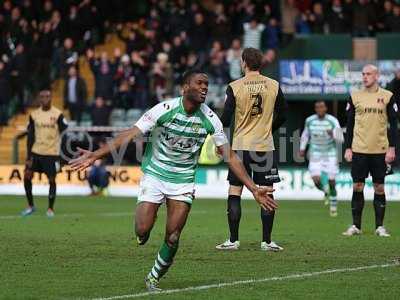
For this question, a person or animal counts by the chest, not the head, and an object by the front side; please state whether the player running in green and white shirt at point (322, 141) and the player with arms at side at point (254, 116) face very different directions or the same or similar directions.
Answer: very different directions

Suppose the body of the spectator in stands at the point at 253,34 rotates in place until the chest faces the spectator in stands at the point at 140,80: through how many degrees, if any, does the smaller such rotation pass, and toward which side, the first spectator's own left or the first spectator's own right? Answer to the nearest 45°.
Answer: approximately 90° to the first spectator's own right

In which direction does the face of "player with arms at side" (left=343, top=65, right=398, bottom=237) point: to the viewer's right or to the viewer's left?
to the viewer's left

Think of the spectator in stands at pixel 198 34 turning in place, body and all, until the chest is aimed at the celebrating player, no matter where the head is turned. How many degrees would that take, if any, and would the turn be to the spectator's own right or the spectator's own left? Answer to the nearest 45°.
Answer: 0° — they already face them

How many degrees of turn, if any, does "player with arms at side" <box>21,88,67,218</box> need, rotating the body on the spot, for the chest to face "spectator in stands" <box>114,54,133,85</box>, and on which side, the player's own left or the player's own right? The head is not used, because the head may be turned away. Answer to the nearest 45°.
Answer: approximately 180°

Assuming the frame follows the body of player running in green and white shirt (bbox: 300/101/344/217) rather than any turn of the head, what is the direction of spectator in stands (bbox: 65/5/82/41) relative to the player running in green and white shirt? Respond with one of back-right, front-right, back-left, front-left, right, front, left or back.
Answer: back-right

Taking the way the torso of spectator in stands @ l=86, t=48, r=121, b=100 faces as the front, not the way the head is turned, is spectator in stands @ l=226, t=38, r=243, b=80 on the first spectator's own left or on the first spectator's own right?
on the first spectator's own left

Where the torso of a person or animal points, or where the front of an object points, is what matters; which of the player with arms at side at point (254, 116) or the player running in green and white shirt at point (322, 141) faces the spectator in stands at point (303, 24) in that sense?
the player with arms at side at point (254, 116)

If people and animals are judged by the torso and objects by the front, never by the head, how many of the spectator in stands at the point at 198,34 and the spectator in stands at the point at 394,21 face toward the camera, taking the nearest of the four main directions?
2

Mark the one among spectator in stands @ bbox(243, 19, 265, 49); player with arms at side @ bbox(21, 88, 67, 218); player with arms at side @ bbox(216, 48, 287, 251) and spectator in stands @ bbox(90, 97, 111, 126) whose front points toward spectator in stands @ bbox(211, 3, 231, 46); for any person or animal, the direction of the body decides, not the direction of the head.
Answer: player with arms at side @ bbox(216, 48, 287, 251)
